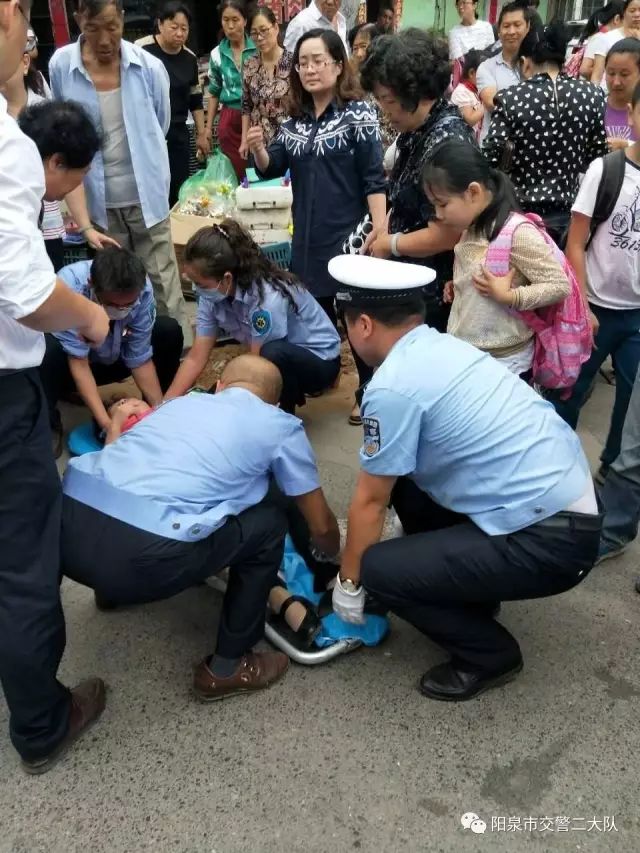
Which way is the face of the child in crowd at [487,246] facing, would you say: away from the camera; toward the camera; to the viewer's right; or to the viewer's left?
to the viewer's left

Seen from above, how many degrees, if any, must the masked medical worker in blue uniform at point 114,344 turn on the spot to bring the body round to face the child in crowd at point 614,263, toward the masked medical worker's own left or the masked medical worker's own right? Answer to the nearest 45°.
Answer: approximately 45° to the masked medical worker's own left

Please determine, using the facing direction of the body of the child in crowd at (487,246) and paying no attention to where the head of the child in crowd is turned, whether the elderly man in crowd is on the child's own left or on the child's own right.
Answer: on the child's own right

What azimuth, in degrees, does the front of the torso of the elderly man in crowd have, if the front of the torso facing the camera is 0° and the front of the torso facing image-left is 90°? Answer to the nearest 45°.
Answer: approximately 0°

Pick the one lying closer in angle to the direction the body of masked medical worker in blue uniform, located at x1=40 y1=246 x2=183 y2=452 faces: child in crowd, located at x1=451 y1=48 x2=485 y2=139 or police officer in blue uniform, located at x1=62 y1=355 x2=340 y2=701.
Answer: the police officer in blue uniform

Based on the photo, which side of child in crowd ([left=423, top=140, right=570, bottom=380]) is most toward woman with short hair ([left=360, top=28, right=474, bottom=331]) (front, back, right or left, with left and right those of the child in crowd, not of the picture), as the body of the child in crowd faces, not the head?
right

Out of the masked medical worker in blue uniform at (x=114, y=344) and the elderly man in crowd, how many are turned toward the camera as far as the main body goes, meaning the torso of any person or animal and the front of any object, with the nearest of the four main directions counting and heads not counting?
2

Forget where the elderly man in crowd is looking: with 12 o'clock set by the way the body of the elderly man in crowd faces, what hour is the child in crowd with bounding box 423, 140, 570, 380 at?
The child in crowd is roughly at 11 o'clock from the elderly man in crowd.

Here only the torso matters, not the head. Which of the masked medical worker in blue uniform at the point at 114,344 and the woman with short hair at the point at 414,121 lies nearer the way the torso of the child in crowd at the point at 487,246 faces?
the masked medical worker in blue uniform

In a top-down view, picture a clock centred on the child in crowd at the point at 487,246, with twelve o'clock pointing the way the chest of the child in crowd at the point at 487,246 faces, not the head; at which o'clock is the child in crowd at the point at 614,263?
the child in crowd at the point at 614,263 is roughly at 6 o'clock from the child in crowd at the point at 487,246.
